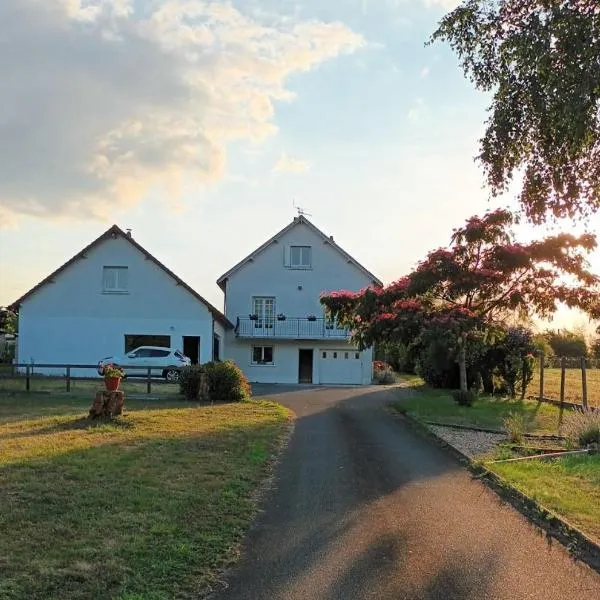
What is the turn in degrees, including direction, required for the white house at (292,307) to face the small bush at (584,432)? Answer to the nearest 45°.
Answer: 0° — it already faces it

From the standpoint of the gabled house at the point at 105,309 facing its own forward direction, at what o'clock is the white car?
The white car is roughly at 11 o'clock from the gabled house.

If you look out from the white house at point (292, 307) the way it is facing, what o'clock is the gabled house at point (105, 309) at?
The gabled house is roughly at 2 o'clock from the white house.

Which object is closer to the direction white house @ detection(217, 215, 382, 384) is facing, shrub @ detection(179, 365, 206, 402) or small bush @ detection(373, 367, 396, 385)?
the shrub
